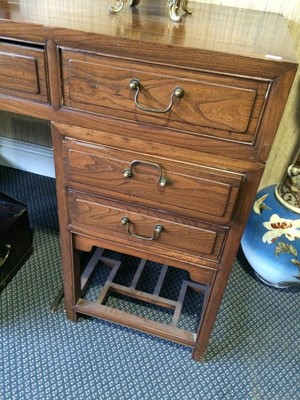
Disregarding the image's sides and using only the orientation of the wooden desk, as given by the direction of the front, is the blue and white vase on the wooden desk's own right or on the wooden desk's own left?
on the wooden desk's own left

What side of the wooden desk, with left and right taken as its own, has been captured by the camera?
front
